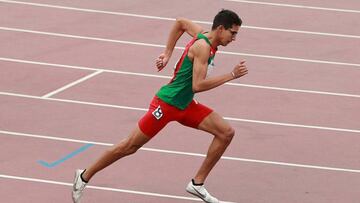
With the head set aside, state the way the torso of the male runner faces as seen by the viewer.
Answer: to the viewer's right
